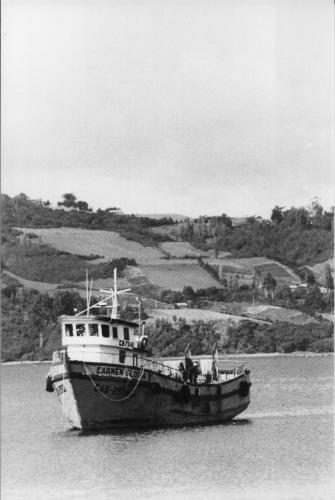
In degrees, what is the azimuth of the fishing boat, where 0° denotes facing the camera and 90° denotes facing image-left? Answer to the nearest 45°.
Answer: approximately 45°
